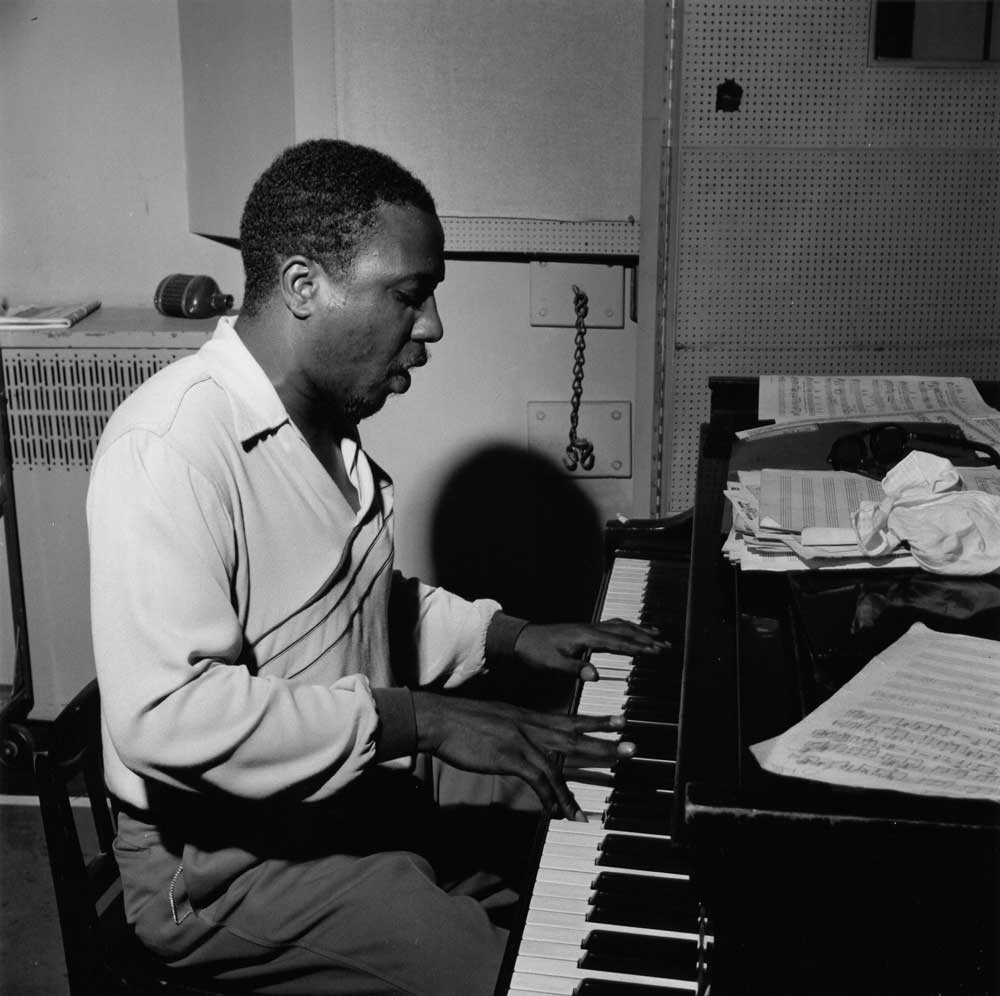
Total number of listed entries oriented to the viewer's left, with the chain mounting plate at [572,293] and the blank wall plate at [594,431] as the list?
0

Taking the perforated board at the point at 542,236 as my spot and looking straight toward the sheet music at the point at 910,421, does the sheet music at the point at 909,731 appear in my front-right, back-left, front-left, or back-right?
front-right

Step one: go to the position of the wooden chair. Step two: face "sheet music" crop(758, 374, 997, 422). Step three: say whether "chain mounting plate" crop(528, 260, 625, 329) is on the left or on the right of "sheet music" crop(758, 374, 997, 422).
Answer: left

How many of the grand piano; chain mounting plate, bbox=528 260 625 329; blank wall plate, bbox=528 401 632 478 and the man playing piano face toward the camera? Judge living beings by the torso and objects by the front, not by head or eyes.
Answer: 2

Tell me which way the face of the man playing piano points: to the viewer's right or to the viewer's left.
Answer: to the viewer's right

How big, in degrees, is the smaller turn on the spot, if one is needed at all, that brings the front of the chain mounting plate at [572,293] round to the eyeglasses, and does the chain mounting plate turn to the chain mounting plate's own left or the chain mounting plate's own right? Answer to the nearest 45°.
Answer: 0° — it already faces it

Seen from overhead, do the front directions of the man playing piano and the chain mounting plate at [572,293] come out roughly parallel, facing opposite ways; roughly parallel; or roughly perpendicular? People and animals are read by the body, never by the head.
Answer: roughly perpendicular

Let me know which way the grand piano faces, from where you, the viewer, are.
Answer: facing to the left of the viewer

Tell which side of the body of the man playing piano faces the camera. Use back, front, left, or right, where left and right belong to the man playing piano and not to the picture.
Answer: right

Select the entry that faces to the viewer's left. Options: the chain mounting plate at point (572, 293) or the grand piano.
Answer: the grand piano

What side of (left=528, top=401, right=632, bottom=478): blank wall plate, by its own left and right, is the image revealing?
front

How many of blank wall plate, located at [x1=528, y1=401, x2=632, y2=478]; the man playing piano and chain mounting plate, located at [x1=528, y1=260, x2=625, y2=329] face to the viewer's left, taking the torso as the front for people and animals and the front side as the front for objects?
0

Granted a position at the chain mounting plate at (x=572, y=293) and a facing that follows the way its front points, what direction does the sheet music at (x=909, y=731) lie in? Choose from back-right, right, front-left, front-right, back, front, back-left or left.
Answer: front

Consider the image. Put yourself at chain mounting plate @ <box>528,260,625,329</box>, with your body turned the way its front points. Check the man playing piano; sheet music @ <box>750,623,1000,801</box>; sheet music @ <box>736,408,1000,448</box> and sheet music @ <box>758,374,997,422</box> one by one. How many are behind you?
0

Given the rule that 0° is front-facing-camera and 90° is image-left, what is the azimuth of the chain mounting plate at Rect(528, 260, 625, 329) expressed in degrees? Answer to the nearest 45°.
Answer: approximately 0°
